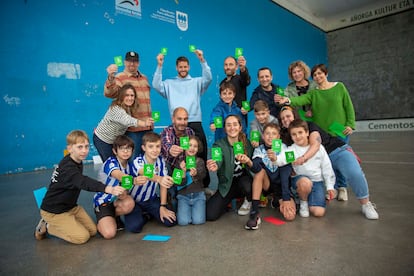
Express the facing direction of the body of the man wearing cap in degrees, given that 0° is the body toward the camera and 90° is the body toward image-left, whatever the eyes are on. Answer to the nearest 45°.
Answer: approximately 0°

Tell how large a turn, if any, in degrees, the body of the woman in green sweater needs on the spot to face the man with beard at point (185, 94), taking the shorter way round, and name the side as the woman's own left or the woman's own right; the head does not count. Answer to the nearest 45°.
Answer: approximately 90° to the woman's own right

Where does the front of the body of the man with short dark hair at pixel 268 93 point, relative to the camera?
toward the camera

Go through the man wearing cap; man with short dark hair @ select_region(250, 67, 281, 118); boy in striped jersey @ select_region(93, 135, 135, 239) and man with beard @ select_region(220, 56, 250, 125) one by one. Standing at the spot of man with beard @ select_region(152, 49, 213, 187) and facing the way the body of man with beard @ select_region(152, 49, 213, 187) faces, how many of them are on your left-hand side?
2

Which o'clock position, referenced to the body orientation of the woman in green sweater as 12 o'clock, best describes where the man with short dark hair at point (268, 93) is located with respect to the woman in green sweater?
The man with short dark hair is roughly at 3 o'clock from the woman in green sweater.

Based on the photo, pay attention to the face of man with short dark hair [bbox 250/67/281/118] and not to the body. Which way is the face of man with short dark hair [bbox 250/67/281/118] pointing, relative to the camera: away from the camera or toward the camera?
toward the camera

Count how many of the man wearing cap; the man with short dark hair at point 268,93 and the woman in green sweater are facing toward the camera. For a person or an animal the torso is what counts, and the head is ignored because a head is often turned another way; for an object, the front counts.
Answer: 3

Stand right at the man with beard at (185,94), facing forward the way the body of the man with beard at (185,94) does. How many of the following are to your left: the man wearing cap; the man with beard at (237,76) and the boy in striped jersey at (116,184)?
1

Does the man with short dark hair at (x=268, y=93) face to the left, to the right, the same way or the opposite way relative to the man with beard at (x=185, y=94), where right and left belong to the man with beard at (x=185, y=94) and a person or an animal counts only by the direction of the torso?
the same way

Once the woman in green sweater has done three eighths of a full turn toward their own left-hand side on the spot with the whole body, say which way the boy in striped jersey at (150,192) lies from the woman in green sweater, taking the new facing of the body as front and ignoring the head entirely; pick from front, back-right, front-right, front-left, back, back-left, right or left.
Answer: back

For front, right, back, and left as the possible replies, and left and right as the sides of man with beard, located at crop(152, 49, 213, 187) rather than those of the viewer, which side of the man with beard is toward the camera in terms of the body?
front

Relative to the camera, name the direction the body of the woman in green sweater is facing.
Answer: toward the camera

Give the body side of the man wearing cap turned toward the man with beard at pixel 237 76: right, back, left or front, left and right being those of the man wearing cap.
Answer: left

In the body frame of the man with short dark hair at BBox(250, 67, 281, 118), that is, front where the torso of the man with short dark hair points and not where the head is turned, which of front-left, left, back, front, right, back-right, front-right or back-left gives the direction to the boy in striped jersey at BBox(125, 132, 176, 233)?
front-right

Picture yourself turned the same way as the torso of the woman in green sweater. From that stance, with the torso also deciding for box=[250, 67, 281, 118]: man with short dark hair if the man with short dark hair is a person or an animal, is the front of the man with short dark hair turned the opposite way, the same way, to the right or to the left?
the same way
